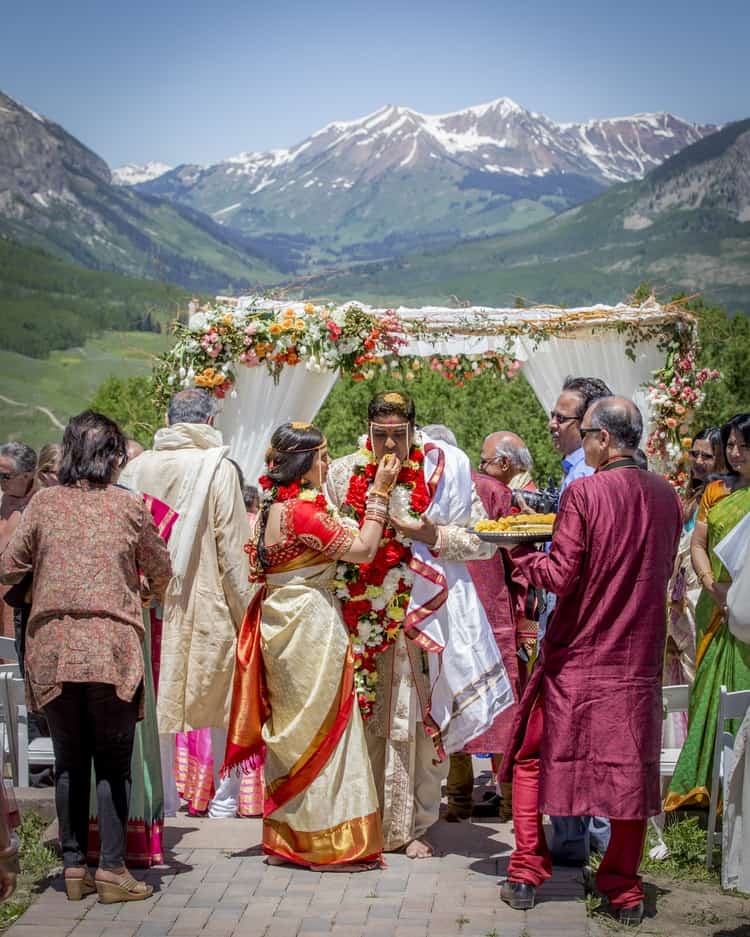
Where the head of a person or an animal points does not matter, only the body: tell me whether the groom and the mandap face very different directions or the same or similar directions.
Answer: same or similar directions

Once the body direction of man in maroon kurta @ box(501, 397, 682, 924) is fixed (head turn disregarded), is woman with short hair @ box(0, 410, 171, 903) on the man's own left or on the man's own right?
on the man's own left

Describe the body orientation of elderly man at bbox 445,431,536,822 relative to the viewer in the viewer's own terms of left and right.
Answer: facing to the left of the viewer

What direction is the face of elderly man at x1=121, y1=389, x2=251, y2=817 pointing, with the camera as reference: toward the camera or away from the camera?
away from the camera

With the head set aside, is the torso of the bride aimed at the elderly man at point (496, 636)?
yes

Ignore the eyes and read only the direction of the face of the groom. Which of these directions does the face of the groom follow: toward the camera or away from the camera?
toward the camera

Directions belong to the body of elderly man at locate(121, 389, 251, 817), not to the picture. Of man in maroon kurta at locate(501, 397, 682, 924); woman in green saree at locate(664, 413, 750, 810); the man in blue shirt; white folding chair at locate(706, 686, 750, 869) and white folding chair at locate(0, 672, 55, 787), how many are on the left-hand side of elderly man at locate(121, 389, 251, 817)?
1

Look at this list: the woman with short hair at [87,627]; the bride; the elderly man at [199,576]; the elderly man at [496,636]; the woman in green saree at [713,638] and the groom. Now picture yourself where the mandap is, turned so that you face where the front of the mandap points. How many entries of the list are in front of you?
6

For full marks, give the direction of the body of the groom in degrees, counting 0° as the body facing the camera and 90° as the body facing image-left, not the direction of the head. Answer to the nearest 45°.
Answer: approximately 0°

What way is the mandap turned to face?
toward the camera

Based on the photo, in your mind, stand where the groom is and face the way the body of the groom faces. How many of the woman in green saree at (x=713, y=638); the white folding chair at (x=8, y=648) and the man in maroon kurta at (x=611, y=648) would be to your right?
1

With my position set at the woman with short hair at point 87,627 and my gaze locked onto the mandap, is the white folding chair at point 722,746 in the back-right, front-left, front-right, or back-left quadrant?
front-right

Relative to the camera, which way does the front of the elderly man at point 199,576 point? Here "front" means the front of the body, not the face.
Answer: away from the camera

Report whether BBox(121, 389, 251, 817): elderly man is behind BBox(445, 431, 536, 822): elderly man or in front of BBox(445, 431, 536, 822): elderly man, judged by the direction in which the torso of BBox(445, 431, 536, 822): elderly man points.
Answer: in front

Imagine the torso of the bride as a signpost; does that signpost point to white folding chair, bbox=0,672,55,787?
no

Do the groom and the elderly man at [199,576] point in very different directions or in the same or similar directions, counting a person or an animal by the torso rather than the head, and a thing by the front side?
very different directions
